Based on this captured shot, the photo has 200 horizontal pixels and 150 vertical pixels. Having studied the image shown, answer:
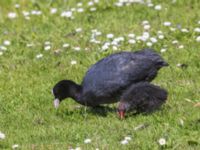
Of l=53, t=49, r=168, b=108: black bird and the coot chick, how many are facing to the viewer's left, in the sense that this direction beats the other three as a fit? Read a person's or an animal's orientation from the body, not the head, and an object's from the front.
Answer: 2

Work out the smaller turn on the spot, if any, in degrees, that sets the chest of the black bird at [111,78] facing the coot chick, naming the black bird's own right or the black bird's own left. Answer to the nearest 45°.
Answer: approximately 135° to the black bird's own left

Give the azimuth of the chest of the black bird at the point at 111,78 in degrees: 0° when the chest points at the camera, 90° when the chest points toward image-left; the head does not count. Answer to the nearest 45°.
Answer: approximately 90°

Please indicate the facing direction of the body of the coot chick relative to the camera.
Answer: to the viewer's left
